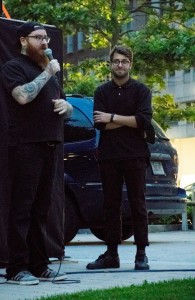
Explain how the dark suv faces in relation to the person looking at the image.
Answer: facing away from the viewer and to the left of the viewer

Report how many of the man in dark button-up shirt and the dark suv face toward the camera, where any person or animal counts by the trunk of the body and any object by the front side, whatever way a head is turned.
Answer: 1

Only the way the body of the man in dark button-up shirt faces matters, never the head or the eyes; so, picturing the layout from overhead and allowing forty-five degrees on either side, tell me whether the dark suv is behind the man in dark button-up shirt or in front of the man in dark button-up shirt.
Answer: behind

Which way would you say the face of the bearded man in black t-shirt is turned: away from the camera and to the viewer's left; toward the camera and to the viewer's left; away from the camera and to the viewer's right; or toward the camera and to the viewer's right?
toward the camera and to the viewer's right

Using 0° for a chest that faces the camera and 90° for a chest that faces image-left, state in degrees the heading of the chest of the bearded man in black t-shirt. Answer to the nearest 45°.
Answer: approximately 315°

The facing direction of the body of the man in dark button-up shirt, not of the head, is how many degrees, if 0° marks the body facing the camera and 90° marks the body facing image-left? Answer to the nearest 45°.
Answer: approximately 0°

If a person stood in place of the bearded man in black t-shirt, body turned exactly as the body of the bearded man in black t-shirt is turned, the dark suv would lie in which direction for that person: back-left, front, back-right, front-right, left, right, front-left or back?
back-left

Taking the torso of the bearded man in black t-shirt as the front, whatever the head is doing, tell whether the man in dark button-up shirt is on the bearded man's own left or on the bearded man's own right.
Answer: on the bearded man's own left

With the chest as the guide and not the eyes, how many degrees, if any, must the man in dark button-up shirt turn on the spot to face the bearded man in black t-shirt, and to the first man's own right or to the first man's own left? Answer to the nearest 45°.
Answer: approximately 45° to the first man's own right

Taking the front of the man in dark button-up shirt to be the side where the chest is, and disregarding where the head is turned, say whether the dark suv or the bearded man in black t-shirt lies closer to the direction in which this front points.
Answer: the bearded man in black t-shirt
